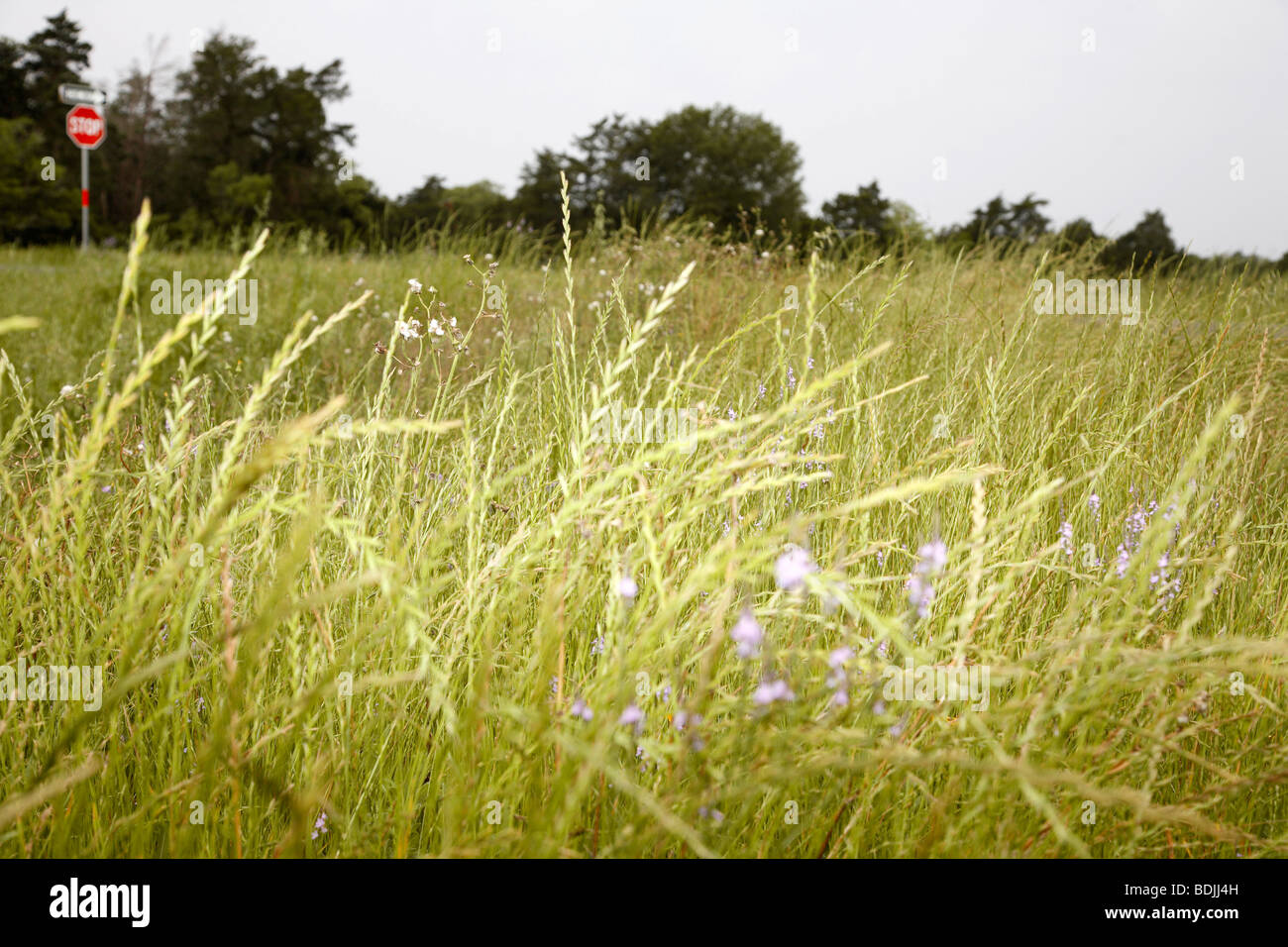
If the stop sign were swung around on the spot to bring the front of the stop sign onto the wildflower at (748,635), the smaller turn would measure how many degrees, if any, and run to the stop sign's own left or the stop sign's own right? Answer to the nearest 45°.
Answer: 0° — it already faces it

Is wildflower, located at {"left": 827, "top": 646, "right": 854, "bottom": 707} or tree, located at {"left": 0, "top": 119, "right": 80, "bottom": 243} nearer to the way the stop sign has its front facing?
the wildflower

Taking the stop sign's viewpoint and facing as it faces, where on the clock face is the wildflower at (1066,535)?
The wildflower is roughly at 12 o'clock from the stop sign.

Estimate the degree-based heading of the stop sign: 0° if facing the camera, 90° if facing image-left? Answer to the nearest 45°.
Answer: approximately 0°

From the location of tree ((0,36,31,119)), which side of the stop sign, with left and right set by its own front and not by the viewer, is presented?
back

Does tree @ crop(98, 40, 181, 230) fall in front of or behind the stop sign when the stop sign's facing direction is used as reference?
behind

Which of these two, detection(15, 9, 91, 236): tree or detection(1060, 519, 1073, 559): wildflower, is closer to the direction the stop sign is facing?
the wildflower

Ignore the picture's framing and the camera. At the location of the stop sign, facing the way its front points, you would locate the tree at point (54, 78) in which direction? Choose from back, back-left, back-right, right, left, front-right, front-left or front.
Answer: back

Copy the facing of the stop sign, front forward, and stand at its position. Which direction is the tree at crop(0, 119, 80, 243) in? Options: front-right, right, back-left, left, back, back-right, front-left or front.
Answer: back
